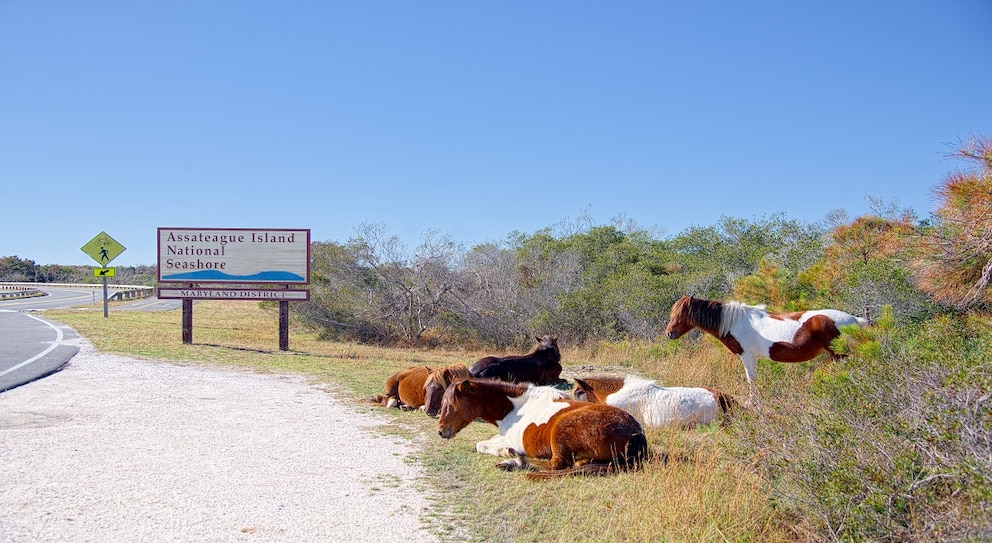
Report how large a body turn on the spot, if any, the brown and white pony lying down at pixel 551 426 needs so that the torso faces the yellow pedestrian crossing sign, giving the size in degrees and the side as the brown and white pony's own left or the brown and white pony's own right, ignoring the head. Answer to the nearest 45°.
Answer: approximately 45° to the brown and white pony's own right

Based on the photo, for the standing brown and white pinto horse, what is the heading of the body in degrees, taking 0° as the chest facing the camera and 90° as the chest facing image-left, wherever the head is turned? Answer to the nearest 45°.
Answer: approximately 90°

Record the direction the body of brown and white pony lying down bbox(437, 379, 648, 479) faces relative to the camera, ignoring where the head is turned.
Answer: to the viewer's left

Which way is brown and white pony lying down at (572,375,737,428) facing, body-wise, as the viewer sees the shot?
to the viewer's left

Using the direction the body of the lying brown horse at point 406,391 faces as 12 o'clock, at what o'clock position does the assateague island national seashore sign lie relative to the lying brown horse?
The assateague island national seashore sign is roughly at 8 o'clock from the lying brown horse.

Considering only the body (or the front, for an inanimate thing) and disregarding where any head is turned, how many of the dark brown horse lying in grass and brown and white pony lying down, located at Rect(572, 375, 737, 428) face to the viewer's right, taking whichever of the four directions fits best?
1

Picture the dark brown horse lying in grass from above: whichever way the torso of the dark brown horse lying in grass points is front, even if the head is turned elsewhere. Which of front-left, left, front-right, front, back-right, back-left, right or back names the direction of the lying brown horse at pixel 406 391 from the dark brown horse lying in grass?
back-right

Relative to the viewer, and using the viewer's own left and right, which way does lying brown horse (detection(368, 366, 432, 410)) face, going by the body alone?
facing to the right of the viewer

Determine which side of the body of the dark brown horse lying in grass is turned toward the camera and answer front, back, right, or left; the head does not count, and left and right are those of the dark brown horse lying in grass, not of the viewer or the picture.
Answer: right

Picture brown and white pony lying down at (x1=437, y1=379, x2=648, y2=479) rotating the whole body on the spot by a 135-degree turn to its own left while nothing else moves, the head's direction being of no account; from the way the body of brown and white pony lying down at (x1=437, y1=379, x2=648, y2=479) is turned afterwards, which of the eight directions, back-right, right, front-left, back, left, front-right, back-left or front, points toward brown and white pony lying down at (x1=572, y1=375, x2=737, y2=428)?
left
